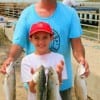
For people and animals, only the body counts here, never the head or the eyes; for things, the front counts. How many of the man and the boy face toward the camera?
2

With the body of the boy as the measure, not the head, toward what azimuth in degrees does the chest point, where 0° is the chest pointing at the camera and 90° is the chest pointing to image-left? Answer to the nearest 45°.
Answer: approximately 0°
